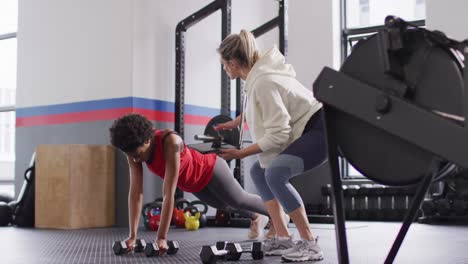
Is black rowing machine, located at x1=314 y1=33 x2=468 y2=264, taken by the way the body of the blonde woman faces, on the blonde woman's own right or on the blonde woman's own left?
on the blonde woman's own left

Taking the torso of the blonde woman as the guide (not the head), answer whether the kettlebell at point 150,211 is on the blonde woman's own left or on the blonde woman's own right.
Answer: on the blonde woman's own right

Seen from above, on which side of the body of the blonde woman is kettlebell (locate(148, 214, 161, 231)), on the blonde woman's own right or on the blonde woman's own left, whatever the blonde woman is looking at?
on the blonde woman's own right

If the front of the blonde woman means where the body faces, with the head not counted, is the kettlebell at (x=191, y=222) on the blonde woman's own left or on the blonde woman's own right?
on the blonde woman's own right

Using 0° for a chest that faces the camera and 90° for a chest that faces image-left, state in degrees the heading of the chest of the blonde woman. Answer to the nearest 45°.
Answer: approximately 90°

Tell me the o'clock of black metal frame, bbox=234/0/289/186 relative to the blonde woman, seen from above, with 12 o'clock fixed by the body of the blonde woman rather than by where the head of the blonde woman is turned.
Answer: The black metal frame is roughly at 3 o'clock from the blonde woman.

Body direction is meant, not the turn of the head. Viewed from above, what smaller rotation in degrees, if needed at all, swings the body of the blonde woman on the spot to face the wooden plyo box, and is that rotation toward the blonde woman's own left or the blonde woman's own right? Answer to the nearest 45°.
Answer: approximately 45° to the blonde woman's own right
